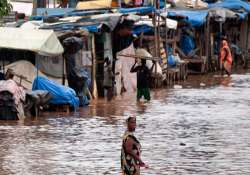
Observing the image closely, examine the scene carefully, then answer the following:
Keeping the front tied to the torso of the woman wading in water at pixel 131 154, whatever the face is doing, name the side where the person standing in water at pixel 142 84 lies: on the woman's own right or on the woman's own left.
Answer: on the woman's own left

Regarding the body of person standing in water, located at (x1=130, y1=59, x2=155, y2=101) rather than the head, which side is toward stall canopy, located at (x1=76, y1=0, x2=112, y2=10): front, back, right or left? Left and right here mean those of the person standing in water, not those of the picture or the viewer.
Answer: back

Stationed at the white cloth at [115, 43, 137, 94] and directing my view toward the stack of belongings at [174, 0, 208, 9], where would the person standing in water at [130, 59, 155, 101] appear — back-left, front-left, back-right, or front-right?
back-right

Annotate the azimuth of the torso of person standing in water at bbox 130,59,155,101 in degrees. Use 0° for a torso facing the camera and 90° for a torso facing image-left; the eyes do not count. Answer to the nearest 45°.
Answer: approximately 0°

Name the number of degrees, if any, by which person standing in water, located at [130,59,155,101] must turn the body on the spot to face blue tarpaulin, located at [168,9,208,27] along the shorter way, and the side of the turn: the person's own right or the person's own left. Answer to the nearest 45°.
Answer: approximately 180°
